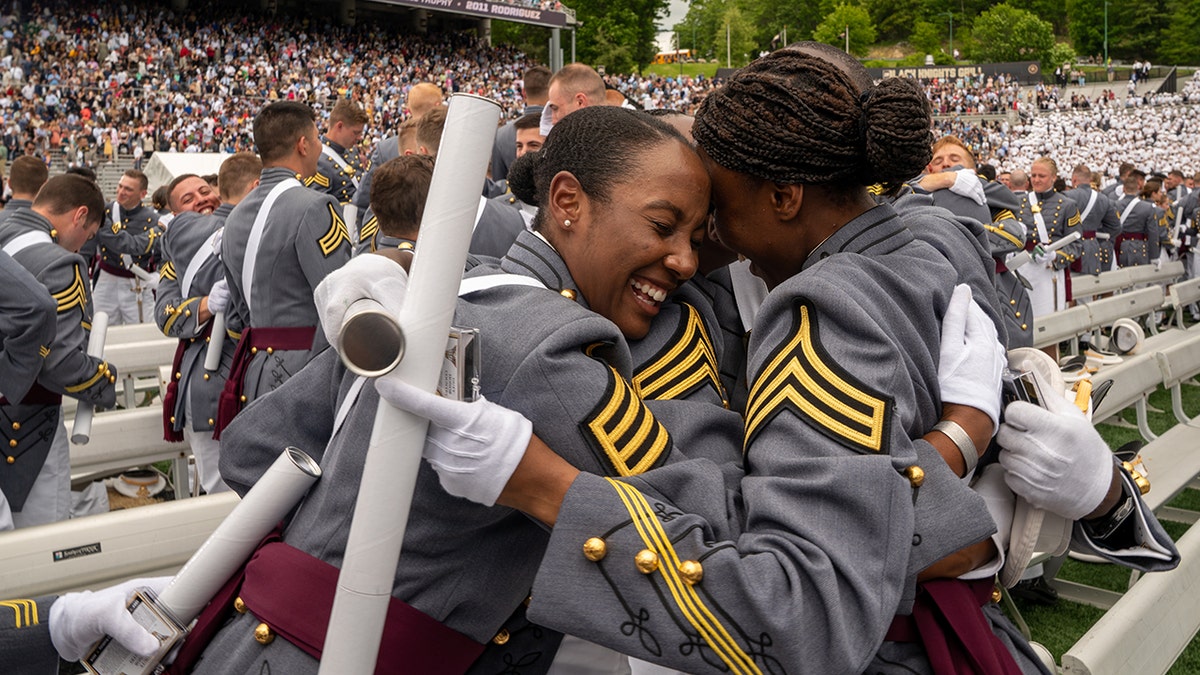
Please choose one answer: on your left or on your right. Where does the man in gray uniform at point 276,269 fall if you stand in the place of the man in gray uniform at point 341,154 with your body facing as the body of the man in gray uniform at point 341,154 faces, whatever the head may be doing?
on your right

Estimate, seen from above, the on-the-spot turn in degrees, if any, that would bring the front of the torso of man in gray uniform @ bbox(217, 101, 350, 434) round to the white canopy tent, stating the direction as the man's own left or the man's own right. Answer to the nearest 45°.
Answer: approximately 45° to the man's own left

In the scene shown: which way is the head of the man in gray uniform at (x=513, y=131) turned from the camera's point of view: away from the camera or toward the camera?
away from the camera

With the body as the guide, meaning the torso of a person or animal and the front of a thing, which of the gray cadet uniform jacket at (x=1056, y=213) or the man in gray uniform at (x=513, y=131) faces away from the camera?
the man in gray uniform

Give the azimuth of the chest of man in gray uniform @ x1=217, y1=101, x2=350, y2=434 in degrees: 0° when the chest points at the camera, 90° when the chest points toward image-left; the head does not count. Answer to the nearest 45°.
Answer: approximately 225°

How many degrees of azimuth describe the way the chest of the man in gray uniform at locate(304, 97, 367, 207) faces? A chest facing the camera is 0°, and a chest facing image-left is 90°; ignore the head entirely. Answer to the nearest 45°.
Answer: approximately 315°

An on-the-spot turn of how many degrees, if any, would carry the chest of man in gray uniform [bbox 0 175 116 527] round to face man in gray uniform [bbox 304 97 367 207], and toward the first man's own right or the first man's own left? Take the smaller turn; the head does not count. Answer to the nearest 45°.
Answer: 0° — they already face them

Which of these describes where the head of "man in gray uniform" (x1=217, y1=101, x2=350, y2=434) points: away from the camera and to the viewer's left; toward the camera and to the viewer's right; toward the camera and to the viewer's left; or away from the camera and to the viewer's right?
away from the camera and to the viewer's right

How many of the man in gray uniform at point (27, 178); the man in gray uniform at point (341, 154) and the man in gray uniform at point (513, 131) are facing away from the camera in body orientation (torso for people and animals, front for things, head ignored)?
2

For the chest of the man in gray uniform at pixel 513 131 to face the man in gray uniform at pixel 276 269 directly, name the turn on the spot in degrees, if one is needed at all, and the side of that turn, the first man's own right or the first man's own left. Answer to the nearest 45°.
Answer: approximately 135° to the first man's own left
